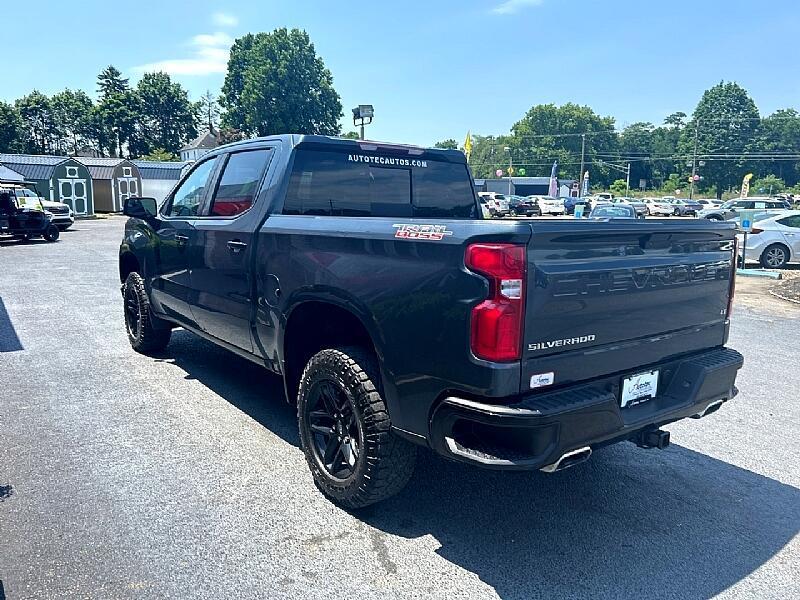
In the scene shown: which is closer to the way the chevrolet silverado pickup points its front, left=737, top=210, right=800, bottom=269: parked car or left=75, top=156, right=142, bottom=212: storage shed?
the storage shed

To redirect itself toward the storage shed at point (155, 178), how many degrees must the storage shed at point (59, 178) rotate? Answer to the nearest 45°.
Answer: approximately 90° to its left

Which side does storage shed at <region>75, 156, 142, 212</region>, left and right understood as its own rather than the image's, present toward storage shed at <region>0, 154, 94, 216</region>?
right

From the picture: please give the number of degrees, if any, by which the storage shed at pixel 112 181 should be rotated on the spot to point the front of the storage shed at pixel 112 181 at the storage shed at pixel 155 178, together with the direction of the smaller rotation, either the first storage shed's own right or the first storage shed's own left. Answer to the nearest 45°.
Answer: approximately 90° to the first storage shed's own left

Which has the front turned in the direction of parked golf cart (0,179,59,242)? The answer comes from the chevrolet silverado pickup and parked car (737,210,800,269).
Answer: the chevrolet silverado pickup

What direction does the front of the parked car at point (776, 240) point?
to the viewer's right

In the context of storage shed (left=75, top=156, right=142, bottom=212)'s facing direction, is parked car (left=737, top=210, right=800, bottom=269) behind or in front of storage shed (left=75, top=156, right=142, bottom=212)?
in front

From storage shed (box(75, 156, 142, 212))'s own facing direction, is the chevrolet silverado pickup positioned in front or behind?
in front

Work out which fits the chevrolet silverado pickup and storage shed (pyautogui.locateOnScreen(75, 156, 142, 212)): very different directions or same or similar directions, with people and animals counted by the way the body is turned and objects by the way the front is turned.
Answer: very different directions

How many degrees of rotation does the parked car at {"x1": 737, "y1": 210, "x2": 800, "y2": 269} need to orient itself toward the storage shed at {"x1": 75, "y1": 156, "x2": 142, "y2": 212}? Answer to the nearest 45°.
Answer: approximately 180°

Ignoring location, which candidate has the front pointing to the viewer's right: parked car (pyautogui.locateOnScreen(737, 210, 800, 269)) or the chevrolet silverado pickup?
the parked car
